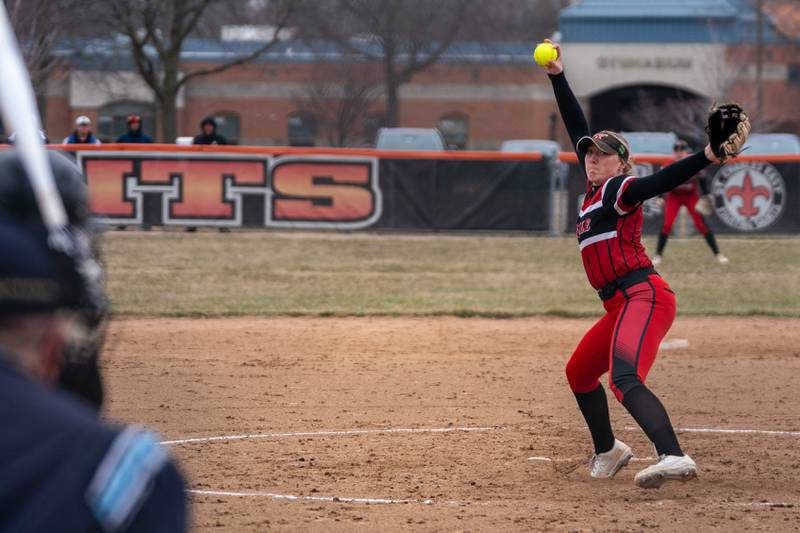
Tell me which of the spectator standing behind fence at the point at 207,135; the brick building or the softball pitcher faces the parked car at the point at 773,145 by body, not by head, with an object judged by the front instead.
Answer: the brick building

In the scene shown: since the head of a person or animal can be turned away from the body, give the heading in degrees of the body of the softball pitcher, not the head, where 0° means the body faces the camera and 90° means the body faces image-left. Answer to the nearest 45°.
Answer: approximately 45°

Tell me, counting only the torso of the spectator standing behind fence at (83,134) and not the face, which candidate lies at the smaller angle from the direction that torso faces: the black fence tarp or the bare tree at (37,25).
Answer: the black fence tarp

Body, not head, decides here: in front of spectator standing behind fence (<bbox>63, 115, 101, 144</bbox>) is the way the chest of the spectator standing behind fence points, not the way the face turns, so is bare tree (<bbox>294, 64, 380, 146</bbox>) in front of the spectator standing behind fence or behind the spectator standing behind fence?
behind

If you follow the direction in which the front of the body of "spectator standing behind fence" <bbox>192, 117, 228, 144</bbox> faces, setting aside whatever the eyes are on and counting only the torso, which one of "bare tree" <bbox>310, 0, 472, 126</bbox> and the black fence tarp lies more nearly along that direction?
the black fence tarp

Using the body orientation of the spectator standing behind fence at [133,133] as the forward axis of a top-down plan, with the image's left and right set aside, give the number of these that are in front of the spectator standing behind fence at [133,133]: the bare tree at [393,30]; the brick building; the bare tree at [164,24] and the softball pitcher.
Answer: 1

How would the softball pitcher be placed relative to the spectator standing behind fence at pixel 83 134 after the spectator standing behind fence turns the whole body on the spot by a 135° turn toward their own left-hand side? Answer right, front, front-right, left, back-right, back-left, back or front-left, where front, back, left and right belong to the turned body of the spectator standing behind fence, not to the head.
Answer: back-right

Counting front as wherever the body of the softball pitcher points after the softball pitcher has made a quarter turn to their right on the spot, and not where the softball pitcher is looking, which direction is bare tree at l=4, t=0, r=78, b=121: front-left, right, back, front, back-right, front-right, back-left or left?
front

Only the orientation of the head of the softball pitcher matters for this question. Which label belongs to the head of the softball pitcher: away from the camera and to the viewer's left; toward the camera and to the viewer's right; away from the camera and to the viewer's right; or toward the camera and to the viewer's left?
toward the camera and to the viewer's left

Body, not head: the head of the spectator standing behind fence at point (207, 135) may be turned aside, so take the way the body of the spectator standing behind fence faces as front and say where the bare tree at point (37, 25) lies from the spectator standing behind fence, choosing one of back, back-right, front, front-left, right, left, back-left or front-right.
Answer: back-right

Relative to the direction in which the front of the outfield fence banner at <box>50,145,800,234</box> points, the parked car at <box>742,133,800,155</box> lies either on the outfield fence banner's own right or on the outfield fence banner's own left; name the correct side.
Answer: on the outfield fence banner's own left

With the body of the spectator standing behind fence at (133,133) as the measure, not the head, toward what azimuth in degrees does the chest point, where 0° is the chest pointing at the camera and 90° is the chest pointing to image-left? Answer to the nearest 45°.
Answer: approximately 0°
